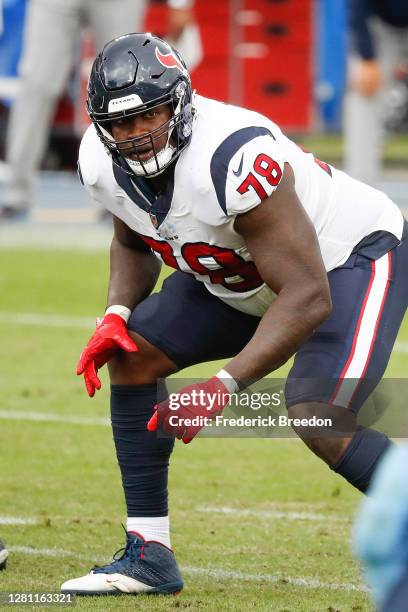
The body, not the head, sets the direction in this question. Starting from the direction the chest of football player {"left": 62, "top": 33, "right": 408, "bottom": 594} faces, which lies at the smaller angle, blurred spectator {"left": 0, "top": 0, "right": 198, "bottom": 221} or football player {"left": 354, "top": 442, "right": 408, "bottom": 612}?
the football player

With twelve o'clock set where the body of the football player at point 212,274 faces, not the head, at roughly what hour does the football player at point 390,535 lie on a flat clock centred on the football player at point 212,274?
the football player at point 390,535 is roughly at 10 o'clock from the football player at point 212,274.

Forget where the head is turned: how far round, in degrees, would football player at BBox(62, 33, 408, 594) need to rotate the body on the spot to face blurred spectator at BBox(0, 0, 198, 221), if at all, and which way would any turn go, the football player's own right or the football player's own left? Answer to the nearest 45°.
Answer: approximately 135° to the football player's own right

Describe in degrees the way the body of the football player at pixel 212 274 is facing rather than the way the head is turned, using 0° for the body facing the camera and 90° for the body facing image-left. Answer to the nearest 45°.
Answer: approximately 45°
